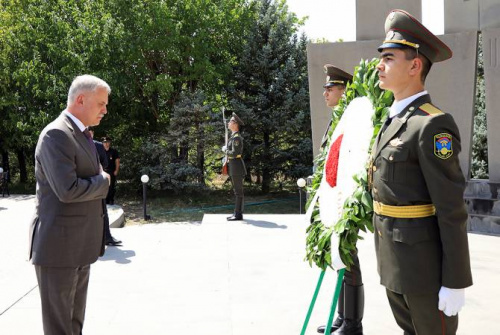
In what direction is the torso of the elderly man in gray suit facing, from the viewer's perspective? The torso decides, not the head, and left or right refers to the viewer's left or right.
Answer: facing to the right of the viewer

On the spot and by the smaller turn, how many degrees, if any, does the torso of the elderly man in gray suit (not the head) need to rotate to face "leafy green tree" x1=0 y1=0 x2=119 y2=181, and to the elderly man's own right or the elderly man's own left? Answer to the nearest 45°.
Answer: approximately 90° to the elderly man's own left

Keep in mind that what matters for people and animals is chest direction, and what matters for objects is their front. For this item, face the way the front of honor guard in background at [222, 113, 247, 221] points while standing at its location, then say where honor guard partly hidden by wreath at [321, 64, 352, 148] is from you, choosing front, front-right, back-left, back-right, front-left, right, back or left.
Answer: left

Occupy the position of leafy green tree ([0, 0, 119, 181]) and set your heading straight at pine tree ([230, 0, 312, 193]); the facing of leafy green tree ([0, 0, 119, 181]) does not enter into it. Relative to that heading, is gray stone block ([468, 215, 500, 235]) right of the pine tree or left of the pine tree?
right

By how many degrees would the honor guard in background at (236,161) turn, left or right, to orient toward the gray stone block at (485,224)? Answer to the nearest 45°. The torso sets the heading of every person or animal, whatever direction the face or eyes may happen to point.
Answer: approximately 135° to its left

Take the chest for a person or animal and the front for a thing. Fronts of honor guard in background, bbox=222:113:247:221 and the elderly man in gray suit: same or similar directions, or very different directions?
very different directions

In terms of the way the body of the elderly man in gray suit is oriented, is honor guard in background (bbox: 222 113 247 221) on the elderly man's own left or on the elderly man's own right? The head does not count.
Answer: on the elderly man's own left

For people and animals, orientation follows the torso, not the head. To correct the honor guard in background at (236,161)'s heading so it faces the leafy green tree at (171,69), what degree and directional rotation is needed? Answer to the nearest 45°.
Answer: approximately 90° to its right

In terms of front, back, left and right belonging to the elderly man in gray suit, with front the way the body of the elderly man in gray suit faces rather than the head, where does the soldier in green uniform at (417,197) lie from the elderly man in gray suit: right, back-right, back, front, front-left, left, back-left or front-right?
front-right

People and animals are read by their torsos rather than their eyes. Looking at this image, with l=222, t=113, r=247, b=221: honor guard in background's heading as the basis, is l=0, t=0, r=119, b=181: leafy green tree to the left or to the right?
on its right

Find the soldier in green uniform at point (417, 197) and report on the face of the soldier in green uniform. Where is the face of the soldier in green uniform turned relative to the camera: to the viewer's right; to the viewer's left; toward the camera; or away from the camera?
to the viewer's left

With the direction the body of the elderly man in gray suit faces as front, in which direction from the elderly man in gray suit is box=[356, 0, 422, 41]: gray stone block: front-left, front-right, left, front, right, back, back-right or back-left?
front-left
